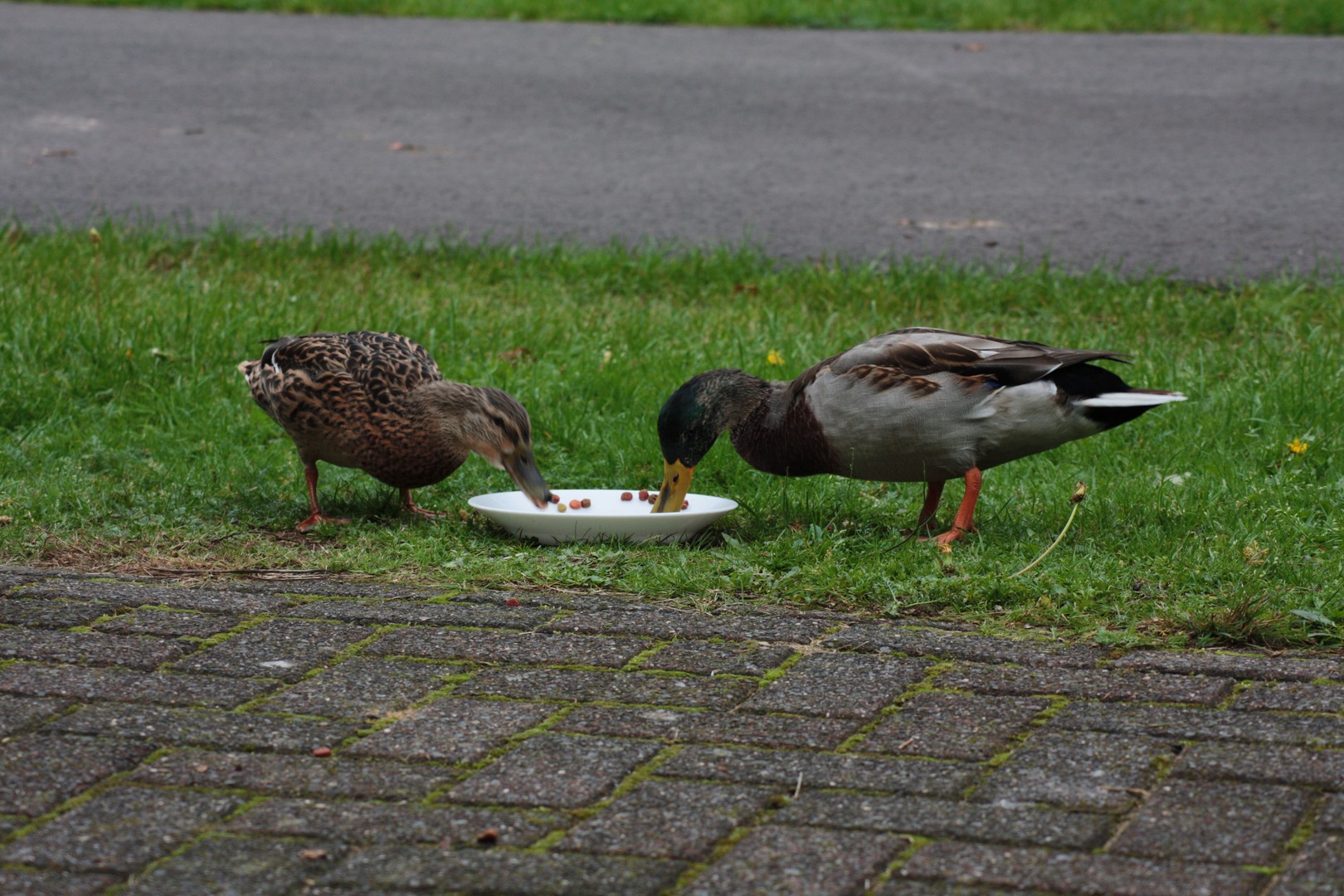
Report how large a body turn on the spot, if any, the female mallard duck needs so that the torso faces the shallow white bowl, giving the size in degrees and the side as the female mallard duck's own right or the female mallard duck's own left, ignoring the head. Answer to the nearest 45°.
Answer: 0° — it already faces it

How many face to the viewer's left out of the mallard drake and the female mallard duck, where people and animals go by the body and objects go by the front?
1

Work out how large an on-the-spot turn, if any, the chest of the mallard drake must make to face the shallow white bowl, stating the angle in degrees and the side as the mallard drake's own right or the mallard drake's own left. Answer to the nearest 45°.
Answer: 0° — it already faces it

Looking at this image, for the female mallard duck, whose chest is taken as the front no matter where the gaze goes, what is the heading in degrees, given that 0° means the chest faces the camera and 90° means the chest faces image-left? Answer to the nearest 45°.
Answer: approximately 315°

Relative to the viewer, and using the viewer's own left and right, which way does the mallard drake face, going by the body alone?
facing to the left of the viewer

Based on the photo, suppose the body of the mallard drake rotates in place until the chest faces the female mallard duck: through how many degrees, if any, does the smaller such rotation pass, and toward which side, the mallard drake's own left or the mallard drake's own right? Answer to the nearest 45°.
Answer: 0° — it already faces it

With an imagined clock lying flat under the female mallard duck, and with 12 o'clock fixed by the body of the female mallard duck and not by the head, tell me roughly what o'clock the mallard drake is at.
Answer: The mallard drake is roughly at 11 o'clock from the female mallard duck.
